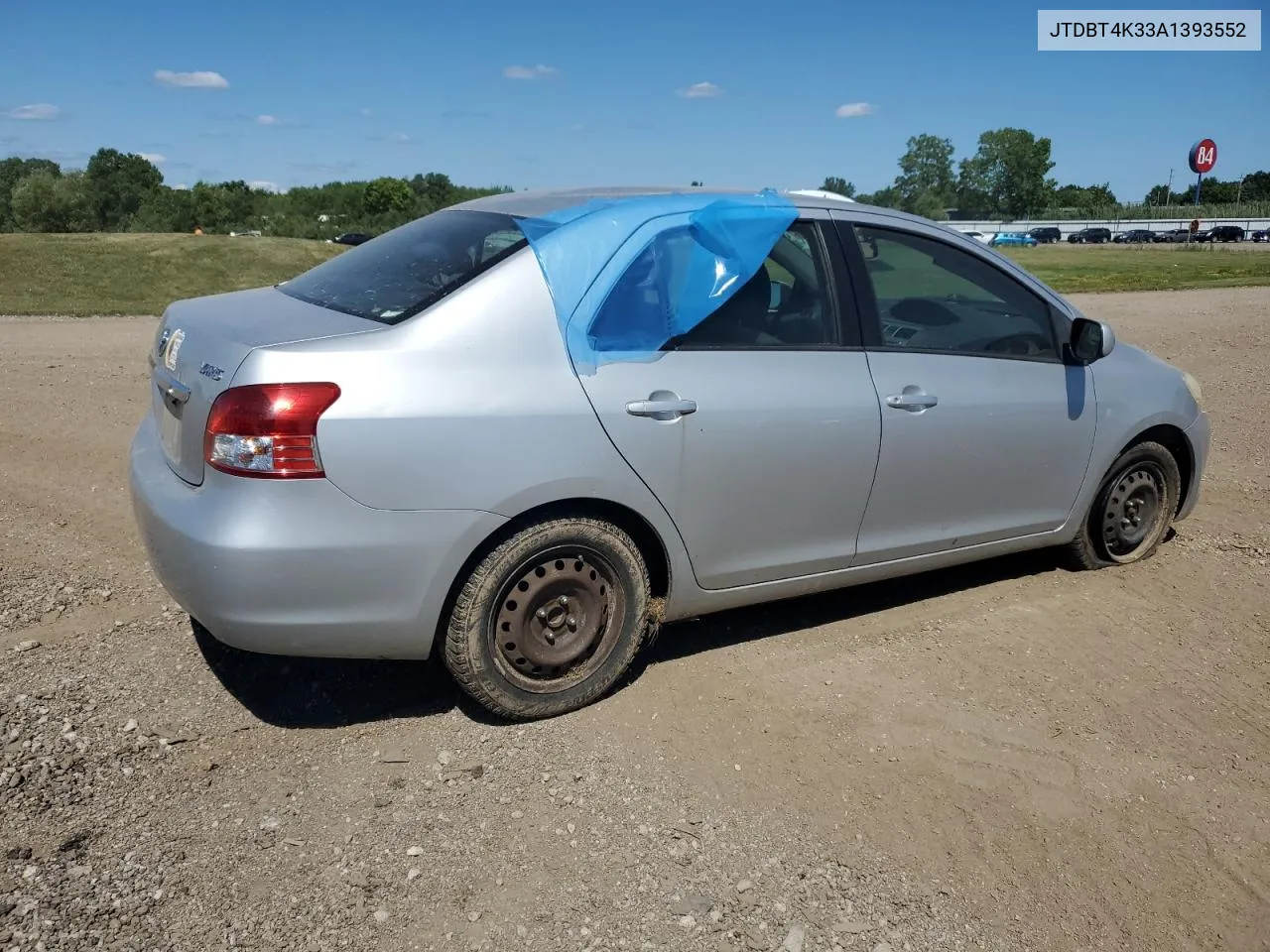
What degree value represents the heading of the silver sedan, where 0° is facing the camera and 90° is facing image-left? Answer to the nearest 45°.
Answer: approximately 225°
